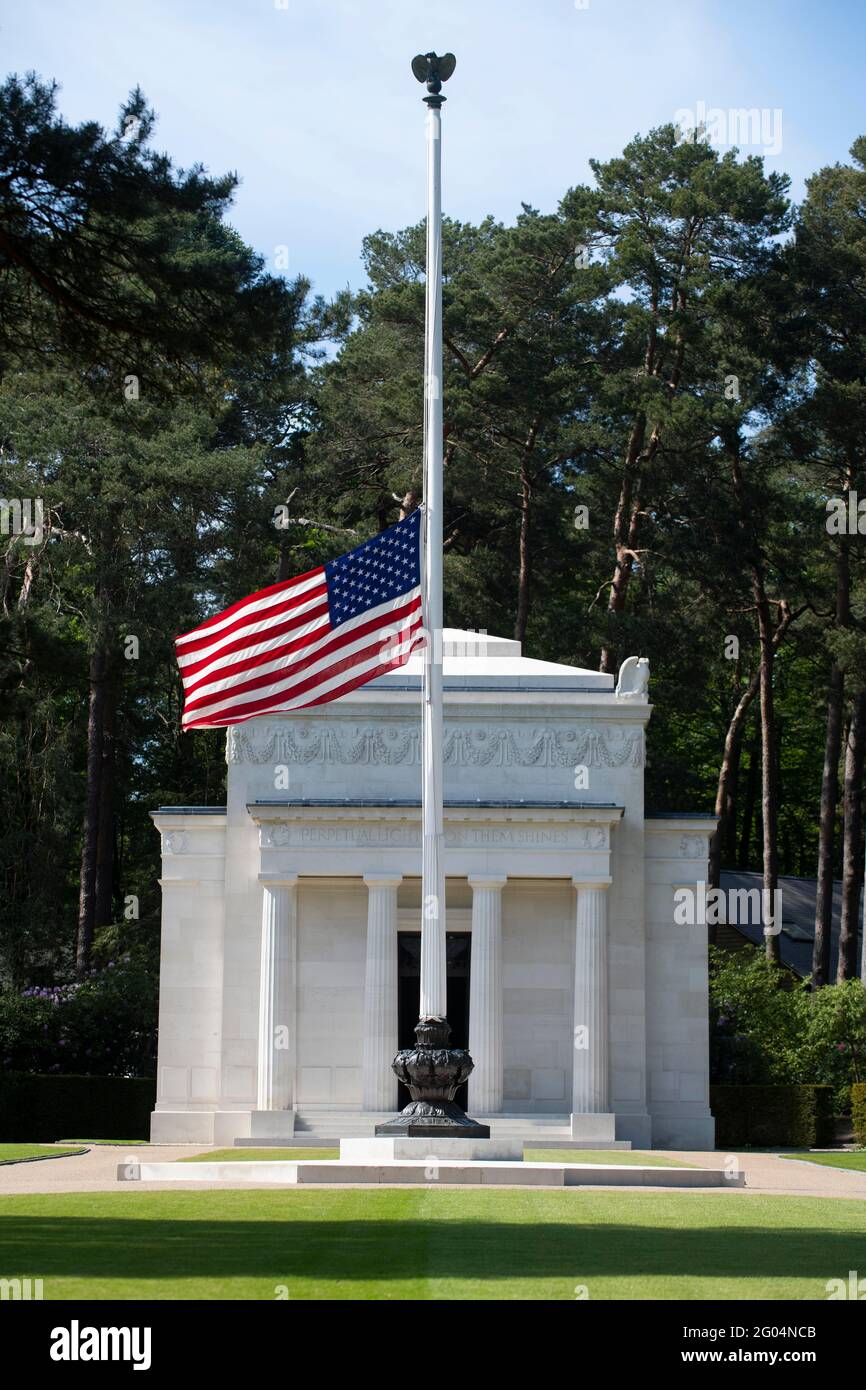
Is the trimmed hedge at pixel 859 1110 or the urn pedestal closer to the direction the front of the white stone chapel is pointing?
the urn pedestal

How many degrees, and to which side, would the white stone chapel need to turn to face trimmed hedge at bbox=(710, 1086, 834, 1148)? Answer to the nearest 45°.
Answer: approximately 90° to its left

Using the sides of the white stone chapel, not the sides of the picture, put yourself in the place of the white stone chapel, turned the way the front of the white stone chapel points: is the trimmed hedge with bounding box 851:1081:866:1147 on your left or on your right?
on your left

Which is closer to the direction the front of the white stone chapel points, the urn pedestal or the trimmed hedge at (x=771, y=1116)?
the urn pedestal

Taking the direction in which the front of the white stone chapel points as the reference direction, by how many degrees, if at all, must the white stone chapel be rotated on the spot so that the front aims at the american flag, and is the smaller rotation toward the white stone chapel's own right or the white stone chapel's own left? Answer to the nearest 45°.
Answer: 0° — it already faces it

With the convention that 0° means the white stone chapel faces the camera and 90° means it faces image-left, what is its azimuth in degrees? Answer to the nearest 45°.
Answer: approximately 0°

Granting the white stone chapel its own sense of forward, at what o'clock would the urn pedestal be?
The urn pedestal is roughly at 12 o'clock from the white stone chapel.

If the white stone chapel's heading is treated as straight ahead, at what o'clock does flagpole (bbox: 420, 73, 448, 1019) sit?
The flagpole is roughly at 12 o'clock from the white stone chapel.

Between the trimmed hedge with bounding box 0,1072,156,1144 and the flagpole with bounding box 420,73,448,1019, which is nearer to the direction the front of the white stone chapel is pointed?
the flagpole

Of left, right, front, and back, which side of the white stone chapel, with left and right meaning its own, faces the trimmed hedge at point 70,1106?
right
